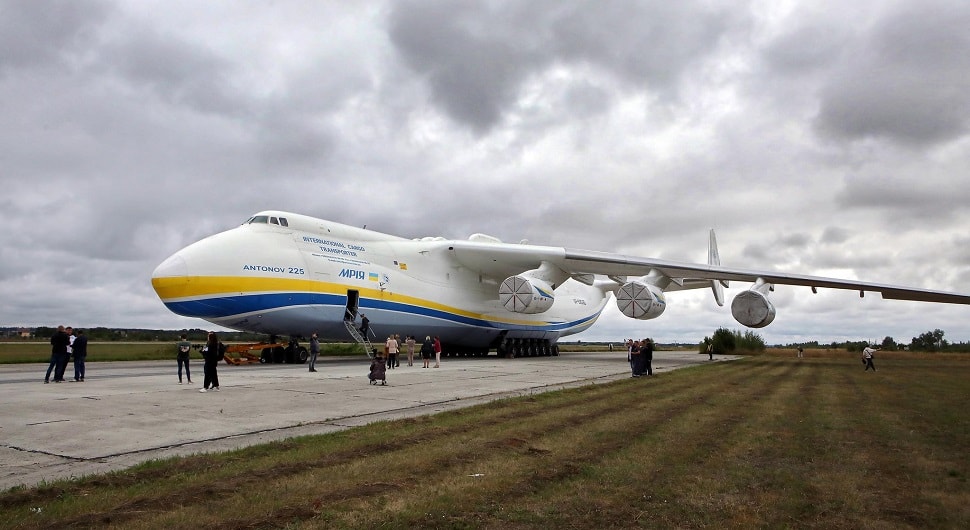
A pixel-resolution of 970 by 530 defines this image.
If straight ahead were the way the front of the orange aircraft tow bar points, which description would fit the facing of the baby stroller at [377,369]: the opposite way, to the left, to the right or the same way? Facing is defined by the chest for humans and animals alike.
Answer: to the right

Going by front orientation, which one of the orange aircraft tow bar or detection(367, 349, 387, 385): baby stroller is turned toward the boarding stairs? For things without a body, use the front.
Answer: the baby stroller

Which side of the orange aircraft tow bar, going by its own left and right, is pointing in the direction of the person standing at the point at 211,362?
left

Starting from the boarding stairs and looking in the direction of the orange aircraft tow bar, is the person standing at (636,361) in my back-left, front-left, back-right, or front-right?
back-left

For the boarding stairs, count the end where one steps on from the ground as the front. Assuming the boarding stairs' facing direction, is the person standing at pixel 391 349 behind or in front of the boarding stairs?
in front

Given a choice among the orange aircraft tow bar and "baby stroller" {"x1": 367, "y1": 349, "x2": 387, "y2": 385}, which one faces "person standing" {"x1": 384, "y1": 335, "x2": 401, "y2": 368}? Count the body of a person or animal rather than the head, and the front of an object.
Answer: the baby stroller

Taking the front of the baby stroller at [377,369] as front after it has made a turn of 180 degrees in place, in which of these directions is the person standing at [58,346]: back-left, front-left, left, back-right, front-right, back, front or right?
right

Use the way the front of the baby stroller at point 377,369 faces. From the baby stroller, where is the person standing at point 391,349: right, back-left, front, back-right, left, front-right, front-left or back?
front

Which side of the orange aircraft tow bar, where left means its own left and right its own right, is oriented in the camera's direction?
left

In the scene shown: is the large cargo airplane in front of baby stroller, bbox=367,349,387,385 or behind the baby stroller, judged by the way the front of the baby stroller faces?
in front

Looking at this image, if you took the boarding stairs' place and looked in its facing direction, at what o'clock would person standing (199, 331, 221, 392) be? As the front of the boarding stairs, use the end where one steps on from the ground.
The person standing is roughly at 2 o'clock from the boarding stairs.

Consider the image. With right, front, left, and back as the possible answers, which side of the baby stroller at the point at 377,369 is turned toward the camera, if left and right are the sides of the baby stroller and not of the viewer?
back

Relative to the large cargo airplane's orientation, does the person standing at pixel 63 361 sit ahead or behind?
ahead

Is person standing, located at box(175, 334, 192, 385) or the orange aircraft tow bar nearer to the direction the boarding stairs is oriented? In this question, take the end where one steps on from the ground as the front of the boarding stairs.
the person standing

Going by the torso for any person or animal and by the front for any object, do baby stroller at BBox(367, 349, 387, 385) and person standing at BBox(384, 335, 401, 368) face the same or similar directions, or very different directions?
same or similar directions

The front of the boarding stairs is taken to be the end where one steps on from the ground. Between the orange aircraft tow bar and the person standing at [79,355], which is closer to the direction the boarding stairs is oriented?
the person standing

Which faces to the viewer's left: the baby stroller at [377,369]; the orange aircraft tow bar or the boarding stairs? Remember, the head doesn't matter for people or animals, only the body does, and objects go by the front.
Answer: the orange aircraft tow bar
